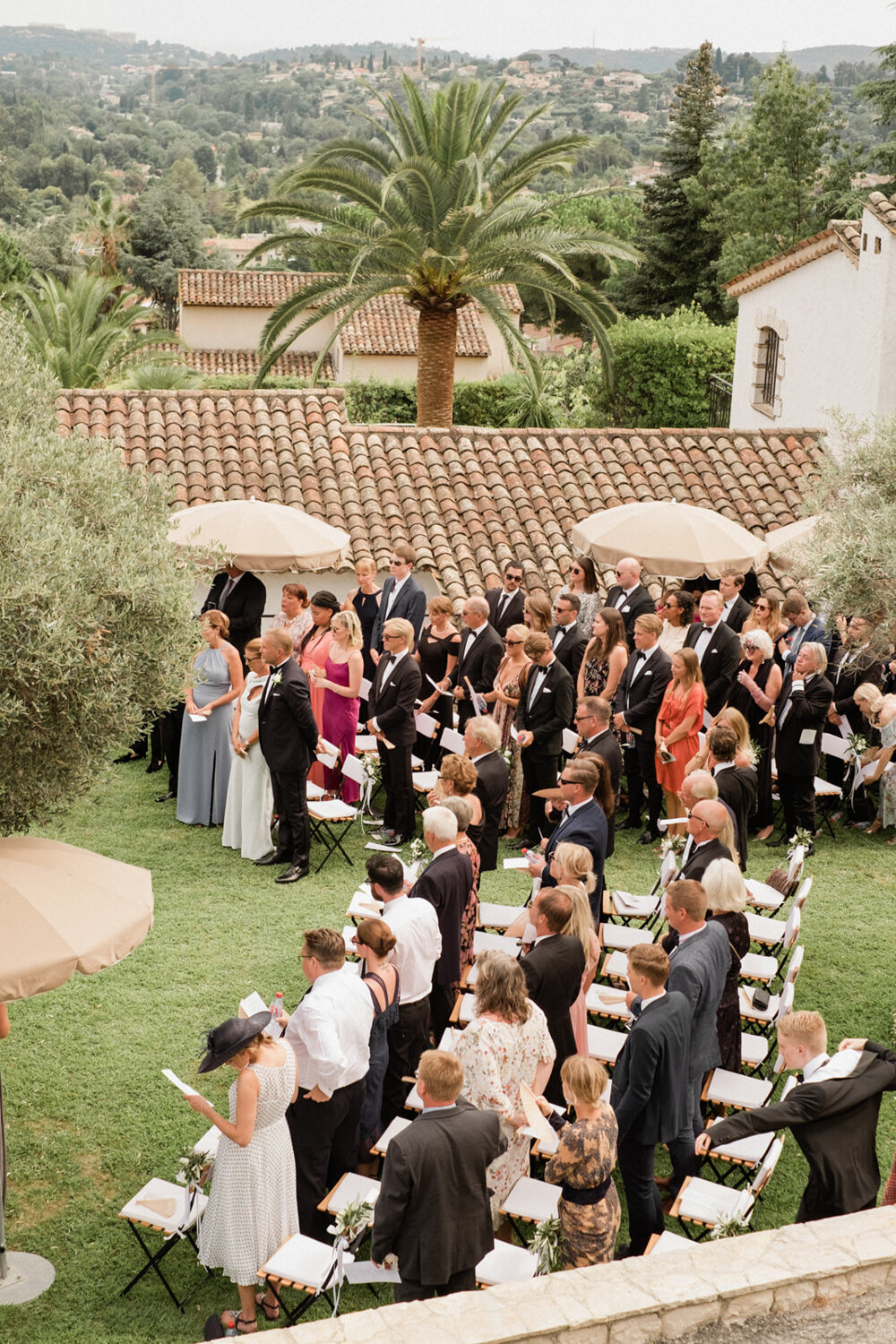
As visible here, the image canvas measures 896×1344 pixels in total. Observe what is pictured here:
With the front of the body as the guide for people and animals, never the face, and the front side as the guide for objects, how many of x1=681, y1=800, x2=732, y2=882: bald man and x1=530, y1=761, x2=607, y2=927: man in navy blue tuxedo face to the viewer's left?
2

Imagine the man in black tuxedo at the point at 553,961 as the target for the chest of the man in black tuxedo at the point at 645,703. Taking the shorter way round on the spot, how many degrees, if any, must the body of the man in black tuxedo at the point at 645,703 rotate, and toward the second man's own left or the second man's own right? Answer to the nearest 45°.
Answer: approximately 45° to the second man's own left

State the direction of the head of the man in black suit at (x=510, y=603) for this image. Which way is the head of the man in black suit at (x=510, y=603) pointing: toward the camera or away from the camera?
toward the camera

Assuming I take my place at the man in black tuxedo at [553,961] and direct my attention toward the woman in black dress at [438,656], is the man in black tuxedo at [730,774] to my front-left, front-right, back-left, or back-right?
front-right

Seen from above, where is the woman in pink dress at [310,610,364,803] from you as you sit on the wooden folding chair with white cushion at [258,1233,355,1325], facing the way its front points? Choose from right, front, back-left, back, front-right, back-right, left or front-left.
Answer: front-right

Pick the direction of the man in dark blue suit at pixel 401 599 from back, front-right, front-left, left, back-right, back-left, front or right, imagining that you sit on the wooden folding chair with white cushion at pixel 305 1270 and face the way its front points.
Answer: front-right

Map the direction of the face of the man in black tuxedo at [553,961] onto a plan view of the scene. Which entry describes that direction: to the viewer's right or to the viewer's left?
to the viewer's left

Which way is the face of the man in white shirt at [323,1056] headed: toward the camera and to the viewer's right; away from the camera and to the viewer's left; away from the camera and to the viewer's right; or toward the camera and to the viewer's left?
away from the camera and to the viewer's left

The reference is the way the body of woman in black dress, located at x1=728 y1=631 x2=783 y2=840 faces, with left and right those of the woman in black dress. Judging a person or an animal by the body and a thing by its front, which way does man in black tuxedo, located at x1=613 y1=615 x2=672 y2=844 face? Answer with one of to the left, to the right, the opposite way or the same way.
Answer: the same way

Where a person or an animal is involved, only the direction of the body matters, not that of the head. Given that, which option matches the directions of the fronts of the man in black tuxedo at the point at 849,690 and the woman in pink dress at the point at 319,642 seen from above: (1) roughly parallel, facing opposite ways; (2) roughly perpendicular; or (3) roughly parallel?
roughly parallel

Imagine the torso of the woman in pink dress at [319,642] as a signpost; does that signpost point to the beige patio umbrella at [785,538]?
no

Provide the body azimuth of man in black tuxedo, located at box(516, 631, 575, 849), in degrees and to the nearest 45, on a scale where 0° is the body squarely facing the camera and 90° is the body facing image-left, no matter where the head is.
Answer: approximately 45°

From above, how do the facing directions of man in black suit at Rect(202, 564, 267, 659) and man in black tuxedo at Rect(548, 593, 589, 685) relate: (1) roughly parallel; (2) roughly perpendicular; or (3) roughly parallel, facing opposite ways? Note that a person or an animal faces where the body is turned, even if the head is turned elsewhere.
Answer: roughly parallel

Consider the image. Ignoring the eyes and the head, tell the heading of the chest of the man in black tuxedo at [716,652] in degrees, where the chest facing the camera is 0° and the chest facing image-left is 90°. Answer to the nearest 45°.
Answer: approximately 45°

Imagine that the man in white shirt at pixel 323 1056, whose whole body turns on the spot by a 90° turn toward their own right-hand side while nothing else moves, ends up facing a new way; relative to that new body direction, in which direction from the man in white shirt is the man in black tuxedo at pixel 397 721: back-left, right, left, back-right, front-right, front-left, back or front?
front-left

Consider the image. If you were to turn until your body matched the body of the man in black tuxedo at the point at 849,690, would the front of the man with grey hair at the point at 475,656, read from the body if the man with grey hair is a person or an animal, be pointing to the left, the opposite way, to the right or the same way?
the same way
